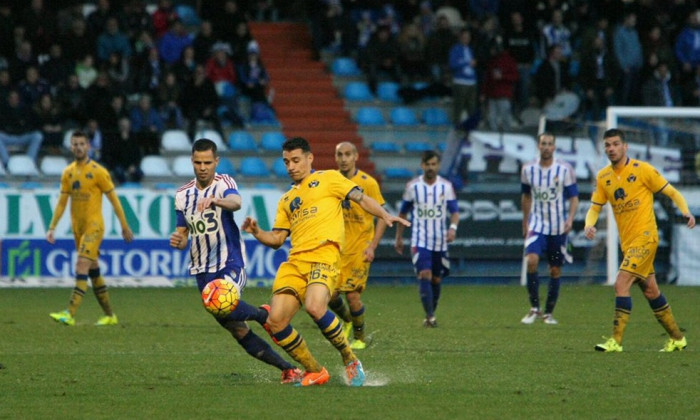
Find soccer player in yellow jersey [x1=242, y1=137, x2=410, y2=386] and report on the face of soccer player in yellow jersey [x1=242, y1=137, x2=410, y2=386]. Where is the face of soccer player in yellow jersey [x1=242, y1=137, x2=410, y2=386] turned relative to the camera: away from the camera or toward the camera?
toward the camera

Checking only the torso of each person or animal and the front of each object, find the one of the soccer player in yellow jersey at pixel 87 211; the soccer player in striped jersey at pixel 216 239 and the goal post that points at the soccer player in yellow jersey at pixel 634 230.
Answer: the goal post

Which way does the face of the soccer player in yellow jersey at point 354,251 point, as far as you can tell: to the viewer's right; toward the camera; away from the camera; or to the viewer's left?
toward the camera

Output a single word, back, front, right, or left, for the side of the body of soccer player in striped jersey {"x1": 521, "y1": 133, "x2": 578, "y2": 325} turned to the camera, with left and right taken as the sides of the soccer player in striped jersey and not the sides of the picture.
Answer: front

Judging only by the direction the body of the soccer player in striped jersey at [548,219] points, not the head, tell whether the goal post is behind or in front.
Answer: behind

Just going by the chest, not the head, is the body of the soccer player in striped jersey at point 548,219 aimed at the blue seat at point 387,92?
no

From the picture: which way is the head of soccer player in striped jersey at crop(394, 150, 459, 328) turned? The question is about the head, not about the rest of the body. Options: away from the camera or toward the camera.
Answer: toward the camera

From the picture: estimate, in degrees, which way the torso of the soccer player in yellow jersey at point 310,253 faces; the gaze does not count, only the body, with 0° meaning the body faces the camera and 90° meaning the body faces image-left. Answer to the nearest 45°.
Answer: approximately 45°

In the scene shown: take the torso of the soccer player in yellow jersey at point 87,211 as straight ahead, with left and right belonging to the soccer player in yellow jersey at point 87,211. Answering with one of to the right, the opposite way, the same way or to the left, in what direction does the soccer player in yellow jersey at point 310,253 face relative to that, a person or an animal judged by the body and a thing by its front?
the same way

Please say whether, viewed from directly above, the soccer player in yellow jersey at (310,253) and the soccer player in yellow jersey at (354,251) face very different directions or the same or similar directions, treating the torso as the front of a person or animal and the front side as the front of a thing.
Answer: same or similar directions

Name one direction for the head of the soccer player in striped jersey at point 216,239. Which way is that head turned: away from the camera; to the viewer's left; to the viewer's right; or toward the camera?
toward the camera

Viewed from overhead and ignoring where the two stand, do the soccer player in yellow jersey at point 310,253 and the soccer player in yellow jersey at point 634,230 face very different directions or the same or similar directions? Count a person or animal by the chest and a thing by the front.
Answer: same or similar directions

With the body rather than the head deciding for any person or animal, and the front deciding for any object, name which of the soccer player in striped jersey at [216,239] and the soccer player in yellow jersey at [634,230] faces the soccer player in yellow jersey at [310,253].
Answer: the soccer player in yellow jersey at [634,230]

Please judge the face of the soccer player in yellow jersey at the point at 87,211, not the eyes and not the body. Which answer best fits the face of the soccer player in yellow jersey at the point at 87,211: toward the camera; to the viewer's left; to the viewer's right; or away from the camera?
toward the camera

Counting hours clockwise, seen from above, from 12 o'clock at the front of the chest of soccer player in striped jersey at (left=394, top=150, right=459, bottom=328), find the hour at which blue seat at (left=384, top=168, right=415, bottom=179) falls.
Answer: The blue seat is roughly at 6 o'clock from the soccer player in striped jersey.

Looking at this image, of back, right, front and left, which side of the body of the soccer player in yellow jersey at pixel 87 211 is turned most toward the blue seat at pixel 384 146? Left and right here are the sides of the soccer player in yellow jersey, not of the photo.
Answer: back

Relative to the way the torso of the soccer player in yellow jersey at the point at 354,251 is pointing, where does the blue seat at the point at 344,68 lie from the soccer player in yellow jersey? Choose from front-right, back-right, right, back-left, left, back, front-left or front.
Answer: back-right
